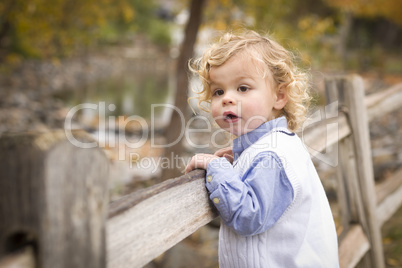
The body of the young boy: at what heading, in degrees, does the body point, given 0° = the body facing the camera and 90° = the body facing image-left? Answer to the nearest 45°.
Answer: approximately 90°

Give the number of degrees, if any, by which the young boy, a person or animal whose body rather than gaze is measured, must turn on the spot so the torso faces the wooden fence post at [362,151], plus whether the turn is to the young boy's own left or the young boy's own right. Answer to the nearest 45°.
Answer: approximately 135° to the young boy's own right

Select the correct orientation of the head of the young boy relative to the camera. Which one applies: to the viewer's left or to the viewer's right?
to the viewer's left

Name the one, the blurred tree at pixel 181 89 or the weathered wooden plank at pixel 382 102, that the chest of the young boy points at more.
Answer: the blurred tree

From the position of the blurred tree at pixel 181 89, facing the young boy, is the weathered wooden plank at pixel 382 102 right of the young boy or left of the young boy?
left
